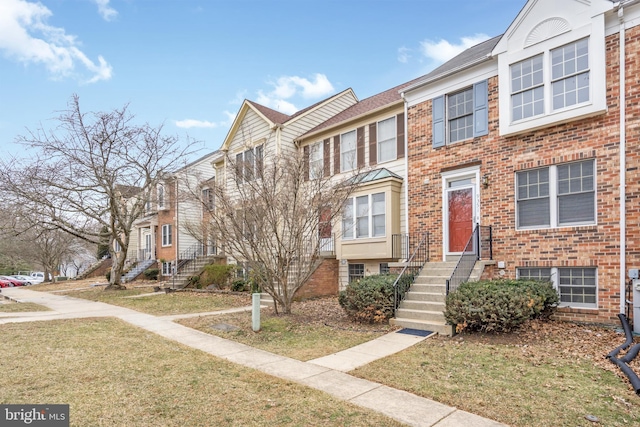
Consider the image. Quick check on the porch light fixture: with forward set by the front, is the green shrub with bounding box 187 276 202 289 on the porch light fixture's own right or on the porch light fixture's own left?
on the porch light fixture's own right

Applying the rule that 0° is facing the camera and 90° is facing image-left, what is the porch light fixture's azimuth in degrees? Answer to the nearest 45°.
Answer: approximately 45°

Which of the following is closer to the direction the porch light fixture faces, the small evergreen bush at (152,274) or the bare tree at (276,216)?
the bare tree

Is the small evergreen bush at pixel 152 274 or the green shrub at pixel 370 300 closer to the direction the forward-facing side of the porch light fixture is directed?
the green shrub

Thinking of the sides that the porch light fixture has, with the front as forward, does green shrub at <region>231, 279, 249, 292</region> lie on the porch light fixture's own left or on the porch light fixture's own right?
on the porch light fixture's own right
